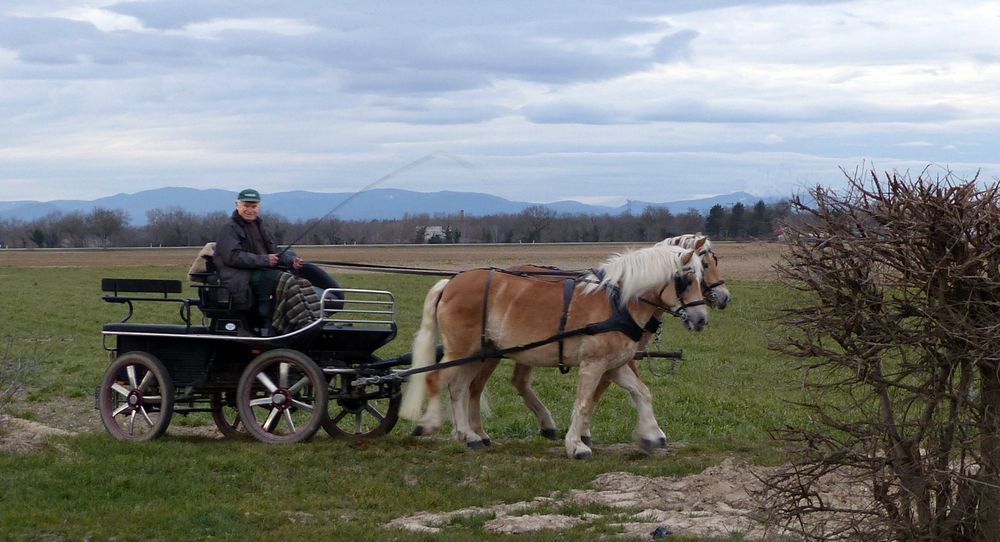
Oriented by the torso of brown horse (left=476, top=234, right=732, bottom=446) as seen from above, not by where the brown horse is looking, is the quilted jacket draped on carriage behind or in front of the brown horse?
behind

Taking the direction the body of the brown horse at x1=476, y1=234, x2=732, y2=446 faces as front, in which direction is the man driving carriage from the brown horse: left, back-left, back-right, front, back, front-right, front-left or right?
back

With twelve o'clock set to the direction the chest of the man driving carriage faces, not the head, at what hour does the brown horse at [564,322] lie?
The brown horse is roughly at 11 o'clock from the man driving carriage.

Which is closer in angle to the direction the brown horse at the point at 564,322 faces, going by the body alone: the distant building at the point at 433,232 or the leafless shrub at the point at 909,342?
the leafless shrub

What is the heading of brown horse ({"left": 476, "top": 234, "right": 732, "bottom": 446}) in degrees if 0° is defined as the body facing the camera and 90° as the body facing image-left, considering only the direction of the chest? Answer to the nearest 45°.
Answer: approximately 270°

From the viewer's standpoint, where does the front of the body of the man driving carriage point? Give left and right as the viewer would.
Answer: facing the viewer and to the right of the viewer

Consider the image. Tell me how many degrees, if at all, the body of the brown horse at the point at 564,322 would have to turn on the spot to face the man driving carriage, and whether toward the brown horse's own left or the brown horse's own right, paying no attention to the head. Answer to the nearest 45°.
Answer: approximately 180°

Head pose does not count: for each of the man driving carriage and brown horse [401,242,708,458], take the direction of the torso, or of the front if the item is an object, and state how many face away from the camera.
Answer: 0

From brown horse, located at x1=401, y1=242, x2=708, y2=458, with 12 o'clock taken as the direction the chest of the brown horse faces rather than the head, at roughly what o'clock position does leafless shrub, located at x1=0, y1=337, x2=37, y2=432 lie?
The leafless shrub is roughly at 6 o'clock from the brown horse.

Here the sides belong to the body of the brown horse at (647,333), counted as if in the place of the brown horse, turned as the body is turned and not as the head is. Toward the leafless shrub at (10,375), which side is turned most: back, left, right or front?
back

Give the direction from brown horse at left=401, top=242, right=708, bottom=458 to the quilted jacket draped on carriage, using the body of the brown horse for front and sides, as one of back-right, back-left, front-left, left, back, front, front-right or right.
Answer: back

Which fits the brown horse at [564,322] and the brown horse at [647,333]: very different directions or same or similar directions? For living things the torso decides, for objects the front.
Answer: same or similar directions

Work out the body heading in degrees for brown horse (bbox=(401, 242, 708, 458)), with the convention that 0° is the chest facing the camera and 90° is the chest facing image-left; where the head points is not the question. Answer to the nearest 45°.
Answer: approximately 270°
